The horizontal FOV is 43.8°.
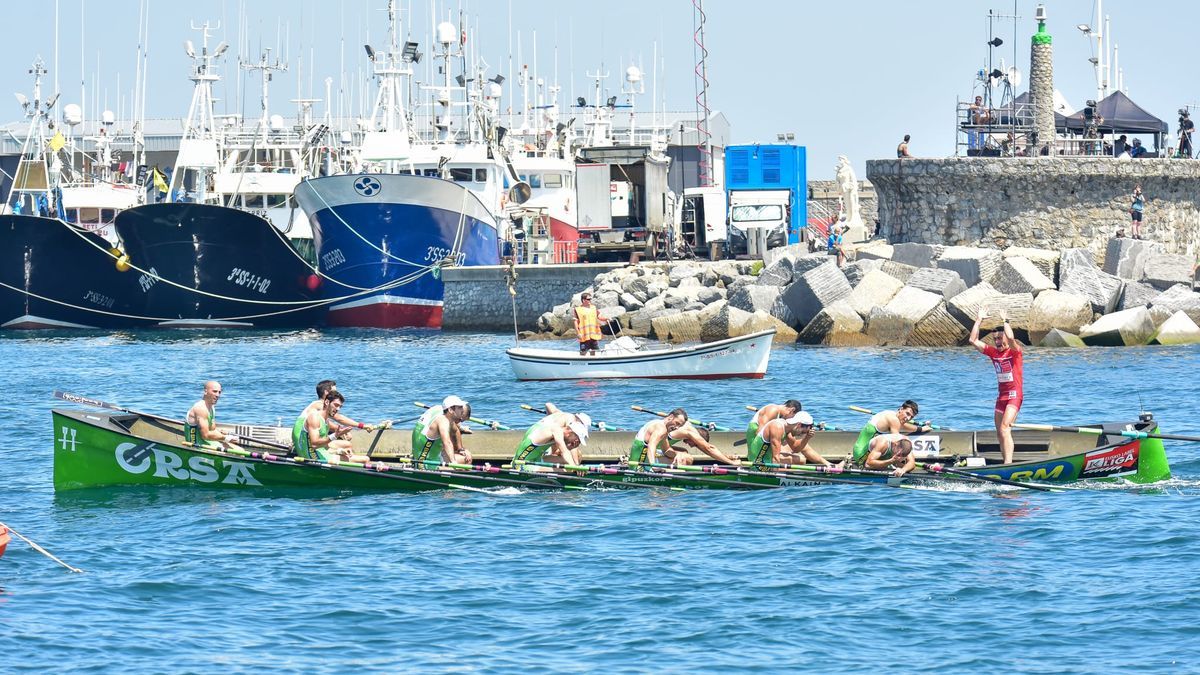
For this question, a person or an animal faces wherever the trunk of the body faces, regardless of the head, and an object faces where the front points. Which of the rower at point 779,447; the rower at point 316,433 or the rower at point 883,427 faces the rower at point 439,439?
the rower at point 316,433

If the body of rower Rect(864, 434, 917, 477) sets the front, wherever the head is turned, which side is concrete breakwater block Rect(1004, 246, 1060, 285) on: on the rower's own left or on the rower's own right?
on the rower's own left

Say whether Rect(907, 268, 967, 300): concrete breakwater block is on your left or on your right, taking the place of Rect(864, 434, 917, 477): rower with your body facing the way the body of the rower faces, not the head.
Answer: on your left

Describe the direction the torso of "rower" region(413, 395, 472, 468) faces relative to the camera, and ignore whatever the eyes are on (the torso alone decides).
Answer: to the viewer's right

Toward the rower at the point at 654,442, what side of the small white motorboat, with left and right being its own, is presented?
right

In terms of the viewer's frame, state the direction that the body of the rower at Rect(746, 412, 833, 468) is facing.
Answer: to the viewer's right

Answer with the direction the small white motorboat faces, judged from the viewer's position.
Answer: facing to the right of the viewer

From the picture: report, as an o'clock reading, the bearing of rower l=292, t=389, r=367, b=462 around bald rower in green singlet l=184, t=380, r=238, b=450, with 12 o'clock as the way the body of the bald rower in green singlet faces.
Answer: The rower is roughly at 1 o'clock from the bald rower in green singlet.

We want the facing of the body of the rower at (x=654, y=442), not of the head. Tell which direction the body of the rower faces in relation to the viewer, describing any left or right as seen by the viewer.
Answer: facing to the right of the viewer

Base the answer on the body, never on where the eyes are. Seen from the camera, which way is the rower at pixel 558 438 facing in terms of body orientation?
to the viewer's right

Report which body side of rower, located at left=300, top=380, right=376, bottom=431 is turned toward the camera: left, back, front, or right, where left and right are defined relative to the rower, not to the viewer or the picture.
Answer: right

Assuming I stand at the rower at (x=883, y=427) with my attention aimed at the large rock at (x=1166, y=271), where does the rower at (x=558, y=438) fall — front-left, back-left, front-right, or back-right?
back-left

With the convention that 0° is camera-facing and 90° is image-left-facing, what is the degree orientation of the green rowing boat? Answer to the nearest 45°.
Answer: approximately 90°

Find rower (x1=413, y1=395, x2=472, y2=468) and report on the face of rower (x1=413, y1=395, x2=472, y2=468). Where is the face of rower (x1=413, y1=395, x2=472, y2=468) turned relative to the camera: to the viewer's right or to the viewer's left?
to the viewer's right
